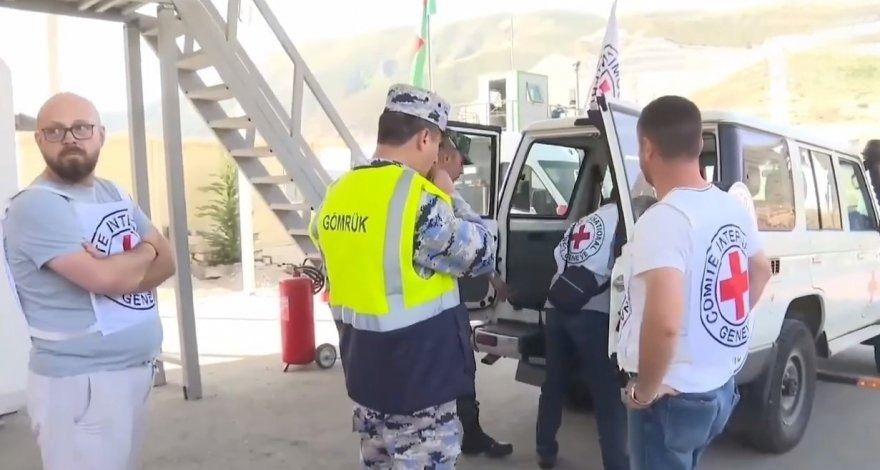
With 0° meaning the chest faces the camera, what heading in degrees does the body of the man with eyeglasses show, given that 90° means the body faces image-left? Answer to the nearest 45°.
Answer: approximately 315°

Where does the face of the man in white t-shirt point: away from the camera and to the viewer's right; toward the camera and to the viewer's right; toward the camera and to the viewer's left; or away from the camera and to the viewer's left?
away from the camera and to the viewer's left

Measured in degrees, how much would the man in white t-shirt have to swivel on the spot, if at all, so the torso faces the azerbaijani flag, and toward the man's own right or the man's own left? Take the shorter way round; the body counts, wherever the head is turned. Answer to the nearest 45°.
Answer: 0° — they already face it

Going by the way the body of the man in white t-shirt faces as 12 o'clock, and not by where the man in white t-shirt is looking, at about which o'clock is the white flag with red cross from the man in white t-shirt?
The white flag with red cross is roughly at 1 o'clock from the man in white t-shirt.

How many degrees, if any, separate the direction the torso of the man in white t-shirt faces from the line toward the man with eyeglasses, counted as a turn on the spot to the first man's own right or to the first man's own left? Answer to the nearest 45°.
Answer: approximately 45° to the first man's own left

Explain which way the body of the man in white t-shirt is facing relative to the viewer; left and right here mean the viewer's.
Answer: facing away from the viewer and to the left of the viewer

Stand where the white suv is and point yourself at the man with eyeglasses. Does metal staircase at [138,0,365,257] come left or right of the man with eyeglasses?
right
